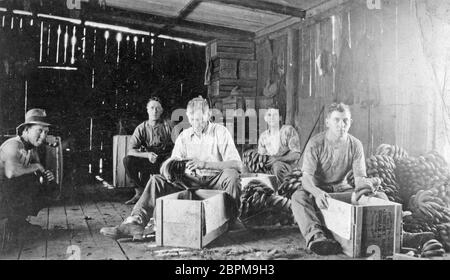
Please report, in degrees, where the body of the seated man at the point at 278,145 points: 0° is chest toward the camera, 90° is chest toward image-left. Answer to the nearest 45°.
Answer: approximately 0°

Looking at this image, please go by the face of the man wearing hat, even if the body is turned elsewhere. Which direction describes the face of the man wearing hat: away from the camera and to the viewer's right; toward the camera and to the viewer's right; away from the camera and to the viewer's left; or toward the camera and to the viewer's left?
toward the camera and to the viewer's right

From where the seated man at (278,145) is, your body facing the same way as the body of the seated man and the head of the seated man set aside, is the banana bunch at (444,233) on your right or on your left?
on your left

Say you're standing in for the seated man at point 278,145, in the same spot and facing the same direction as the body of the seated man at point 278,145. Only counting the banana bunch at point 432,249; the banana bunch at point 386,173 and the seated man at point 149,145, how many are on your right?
1

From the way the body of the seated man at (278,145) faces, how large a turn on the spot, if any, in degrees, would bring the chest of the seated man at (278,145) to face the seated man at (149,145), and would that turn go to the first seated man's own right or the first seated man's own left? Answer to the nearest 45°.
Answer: approximately 90° to the first seated man's own right

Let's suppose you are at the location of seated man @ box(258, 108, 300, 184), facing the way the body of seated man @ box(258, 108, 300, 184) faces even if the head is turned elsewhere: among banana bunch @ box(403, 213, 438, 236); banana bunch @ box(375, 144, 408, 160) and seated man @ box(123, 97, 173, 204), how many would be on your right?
1

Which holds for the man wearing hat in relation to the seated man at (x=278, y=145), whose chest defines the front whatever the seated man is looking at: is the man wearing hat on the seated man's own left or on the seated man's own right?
on the seated man's own right

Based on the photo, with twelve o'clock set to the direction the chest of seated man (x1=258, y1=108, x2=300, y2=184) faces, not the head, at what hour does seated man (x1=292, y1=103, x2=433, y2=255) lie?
seated man (x1=292, y1=103, x2=433, y2=255) is roughly at 11 o'clock from seated man (x1=258, y1=108, x2=300, y2=184).

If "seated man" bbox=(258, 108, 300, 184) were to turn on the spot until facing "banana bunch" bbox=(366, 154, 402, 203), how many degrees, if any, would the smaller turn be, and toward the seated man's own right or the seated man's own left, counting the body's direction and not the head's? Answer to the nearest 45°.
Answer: approximately 45° to the seated man's own left
